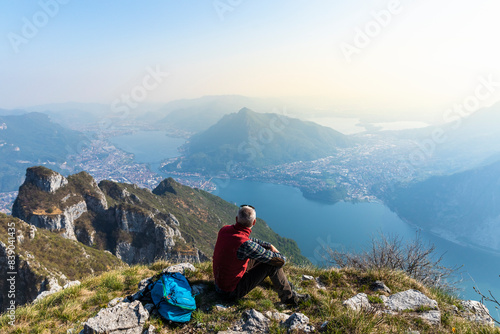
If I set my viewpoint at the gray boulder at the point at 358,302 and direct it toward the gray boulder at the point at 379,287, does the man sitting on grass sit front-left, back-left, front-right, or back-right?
back-left

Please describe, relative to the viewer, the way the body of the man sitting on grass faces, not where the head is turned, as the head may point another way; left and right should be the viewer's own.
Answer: facing away from the viewer and to the right of the viewer

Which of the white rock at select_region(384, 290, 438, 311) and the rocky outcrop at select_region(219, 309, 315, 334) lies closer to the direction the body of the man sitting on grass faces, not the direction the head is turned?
the white rock

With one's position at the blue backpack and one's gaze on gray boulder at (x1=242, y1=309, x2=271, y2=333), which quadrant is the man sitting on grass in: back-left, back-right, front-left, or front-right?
front-left

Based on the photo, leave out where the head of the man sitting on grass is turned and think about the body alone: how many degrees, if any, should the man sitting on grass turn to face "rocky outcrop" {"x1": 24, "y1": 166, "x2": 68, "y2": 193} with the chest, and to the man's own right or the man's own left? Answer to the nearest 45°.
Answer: approximately 90° to the man's own left

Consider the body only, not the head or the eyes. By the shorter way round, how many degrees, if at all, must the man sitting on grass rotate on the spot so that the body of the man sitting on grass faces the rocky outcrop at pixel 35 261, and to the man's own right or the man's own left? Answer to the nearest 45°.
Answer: approximately 90° to the man's own left

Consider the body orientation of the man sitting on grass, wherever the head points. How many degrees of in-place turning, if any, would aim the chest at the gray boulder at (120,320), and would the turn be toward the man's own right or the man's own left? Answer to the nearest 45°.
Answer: approximately 180°

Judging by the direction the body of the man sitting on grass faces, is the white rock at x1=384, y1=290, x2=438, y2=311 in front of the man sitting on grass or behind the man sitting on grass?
in front

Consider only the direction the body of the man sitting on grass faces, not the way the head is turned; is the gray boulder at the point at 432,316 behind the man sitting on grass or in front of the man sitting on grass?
in front

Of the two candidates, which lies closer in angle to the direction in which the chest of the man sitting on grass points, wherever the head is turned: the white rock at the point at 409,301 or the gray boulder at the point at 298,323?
the white rock

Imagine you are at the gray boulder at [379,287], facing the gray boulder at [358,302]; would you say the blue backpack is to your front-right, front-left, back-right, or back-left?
front-right
